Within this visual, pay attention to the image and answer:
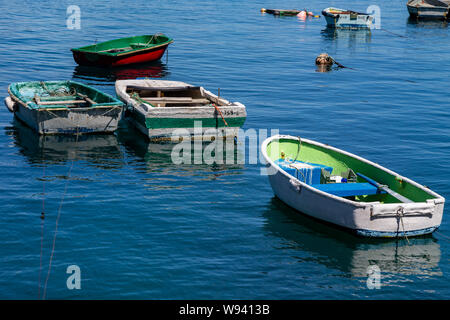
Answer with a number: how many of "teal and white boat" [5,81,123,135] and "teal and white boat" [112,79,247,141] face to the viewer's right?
0

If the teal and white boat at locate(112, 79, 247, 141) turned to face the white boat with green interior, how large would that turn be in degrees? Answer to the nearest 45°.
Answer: approximately 180°

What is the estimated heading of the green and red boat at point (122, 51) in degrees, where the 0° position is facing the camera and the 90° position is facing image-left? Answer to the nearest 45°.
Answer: approximately 225°

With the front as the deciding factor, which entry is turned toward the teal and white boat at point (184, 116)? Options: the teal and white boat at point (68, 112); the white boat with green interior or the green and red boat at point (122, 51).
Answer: the white boat with green interior

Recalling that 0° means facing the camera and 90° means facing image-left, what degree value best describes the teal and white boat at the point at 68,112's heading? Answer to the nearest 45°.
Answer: approximately 135°

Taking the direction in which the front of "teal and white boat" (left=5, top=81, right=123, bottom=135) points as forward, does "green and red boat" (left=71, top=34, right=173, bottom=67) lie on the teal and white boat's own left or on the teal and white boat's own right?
on the teal and white boat's own right

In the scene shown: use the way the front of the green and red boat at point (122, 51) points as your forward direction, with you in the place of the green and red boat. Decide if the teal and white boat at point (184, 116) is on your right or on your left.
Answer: on your right

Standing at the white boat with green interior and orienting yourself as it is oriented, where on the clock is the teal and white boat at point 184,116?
The teal and white boat is roughly at 12 o'clock from the white boat with green interior.

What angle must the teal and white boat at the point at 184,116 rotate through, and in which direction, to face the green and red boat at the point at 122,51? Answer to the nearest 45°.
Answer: approximately 45° to its right

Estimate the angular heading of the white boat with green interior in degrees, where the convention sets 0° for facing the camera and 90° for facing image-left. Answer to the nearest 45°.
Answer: approximately 135°

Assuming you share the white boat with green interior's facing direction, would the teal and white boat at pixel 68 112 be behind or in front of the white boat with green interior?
in front

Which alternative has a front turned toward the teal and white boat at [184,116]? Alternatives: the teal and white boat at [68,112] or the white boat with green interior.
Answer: the white boat with green interior
